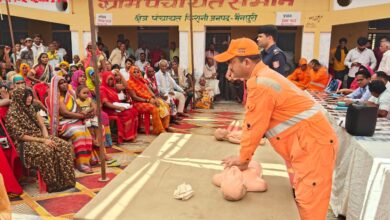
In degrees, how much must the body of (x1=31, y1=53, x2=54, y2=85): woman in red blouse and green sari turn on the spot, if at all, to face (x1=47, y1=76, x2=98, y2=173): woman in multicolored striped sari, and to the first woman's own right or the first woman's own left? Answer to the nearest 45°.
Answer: approximately 45° to the first woman's own right

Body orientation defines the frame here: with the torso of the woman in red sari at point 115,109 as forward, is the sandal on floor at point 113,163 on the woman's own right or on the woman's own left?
on the woman's own right

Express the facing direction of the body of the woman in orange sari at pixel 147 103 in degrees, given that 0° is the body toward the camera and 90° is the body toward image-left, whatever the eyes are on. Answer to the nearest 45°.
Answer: approximately 315°

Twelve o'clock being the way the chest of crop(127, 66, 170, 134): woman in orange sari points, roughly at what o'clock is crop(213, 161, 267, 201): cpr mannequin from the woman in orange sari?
The cpr mannequin is roughly at 1 o'clock from the woman in orange sari.

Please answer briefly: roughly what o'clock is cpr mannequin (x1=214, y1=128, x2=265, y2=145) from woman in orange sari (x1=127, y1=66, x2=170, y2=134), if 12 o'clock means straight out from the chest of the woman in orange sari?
The cpr mannequin is roughly at 1 o'clock from the woman in orange sari.

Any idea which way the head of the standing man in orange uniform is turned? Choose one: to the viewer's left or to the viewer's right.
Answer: to the viewer's left

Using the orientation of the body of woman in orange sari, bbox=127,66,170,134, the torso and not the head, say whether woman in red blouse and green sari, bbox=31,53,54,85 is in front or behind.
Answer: behind

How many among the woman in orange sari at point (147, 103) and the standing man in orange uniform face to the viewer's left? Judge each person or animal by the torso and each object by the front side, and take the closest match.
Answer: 1

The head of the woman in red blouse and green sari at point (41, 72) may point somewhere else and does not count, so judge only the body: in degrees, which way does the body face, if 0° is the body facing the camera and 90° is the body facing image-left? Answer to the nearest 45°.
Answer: approximately 315°

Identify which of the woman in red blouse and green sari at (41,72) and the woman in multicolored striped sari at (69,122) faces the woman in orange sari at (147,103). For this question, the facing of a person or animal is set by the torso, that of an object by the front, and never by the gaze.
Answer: the woman in red blouse and green sari at (41,72)

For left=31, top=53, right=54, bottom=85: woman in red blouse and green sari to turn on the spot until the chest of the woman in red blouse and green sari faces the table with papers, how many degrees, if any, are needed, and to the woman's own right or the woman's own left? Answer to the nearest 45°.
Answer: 0° — they already face it

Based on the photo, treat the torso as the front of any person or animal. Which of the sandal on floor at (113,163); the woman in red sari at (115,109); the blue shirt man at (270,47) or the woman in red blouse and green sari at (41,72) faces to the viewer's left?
the blue shirt man
